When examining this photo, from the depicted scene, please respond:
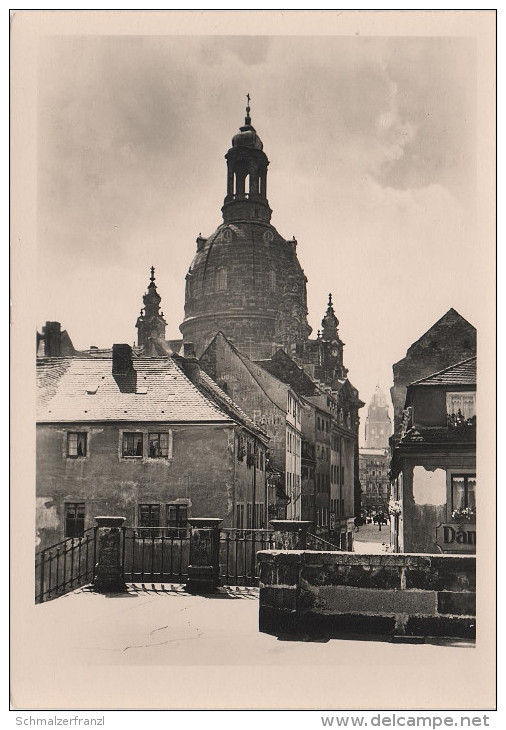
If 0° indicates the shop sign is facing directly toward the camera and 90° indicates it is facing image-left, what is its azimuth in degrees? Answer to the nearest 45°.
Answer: approximately 0°
